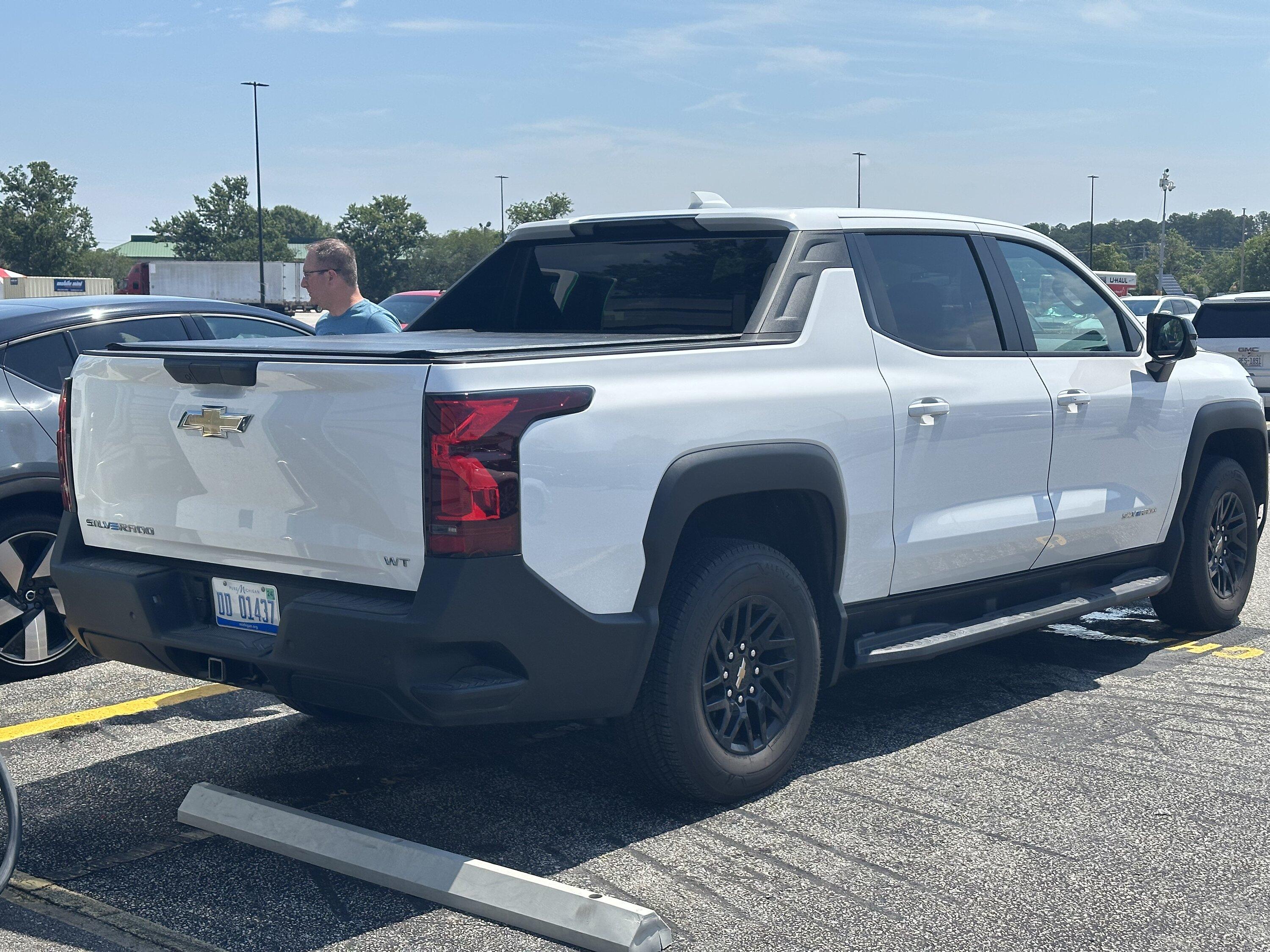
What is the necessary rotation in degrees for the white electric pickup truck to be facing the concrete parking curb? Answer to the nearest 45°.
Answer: approximately 180°

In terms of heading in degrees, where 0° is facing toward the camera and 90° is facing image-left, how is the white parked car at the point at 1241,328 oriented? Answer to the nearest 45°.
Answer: approximately 180°

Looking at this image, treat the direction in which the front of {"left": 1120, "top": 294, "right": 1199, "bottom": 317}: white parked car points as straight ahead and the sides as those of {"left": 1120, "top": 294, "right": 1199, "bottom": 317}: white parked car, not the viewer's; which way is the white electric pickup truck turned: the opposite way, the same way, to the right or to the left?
the opposite way

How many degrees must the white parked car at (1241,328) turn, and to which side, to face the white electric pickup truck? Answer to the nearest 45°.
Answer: approximately 180°

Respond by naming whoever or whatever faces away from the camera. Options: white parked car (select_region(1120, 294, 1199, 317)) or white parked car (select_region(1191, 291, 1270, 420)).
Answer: white parked car (select_region(1191, 291, 1270, 420))

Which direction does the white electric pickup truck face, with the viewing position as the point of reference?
facing away from the viewer and to the right of the viewer

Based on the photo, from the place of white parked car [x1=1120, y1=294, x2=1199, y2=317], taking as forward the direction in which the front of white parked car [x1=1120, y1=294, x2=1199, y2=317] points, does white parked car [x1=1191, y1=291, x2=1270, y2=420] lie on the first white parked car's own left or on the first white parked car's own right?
on the first white parked car's own left

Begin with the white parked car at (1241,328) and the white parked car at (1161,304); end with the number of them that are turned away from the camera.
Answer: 1

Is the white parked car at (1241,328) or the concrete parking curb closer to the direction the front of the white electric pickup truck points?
the white parked car

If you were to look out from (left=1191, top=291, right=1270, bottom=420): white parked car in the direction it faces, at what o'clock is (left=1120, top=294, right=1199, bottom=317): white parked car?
(left=1120, top=294, right=1199, bottom=317): white parked car is roughly at 12 o'clock from (left=1191, top=291, right=1270, bottom=420): white parked car.
